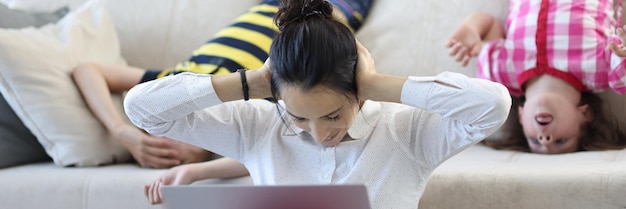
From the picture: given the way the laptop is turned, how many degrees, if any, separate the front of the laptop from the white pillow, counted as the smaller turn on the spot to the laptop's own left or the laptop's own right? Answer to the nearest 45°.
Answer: approximately 45° to the laptop's own left

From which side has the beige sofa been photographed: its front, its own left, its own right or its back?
front

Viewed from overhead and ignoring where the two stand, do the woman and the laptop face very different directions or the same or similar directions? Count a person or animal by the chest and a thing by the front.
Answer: very different directions

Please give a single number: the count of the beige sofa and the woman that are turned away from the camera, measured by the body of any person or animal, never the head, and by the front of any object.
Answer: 0

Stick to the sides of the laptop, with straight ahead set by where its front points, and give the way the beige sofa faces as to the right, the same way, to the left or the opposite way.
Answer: the opposite way

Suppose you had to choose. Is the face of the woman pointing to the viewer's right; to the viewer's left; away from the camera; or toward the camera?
toward the camera

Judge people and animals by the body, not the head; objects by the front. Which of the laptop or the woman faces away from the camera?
the laptop

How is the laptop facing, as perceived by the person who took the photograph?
facing away from the viewer

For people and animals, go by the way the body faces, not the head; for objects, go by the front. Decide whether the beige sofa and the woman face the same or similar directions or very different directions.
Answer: same or similar directions

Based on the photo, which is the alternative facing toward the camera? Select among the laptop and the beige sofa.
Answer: the beige sofa

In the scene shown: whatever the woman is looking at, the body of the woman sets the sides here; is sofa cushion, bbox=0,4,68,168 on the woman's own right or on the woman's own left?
on the woman's own right

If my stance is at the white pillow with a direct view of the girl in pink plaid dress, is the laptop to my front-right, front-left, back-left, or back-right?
front-right

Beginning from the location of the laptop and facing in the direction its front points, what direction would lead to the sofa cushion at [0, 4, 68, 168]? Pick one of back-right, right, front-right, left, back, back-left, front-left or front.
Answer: front-left

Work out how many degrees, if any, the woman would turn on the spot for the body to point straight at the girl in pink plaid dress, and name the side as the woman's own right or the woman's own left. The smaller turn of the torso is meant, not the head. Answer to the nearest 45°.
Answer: approximately 135° to the woman's own left
